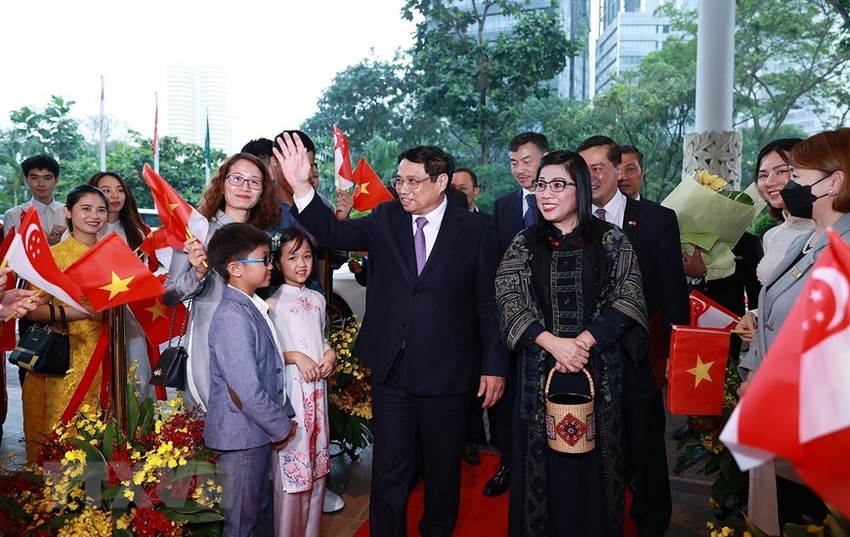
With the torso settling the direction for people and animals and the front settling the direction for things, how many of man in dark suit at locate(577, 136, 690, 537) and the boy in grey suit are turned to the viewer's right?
1

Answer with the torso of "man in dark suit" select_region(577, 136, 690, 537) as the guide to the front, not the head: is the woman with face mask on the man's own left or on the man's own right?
on the man's own left

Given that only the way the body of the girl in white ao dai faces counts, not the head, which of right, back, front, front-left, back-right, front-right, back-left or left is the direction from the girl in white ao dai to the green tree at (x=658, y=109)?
left

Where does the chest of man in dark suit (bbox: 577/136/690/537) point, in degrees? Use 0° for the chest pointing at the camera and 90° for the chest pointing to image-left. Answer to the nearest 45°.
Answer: approximately 45°

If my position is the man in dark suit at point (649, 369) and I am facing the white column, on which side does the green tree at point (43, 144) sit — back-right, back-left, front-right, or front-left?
front-left

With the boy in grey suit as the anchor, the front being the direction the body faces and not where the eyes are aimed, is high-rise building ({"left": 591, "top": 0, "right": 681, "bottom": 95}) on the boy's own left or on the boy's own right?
on the boy's own left

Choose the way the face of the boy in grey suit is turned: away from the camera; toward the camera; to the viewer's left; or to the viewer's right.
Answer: to the viewer's right

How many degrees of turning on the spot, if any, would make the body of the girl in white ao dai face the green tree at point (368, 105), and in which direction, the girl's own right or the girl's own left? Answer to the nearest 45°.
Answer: approximately 135° to the girl's own left

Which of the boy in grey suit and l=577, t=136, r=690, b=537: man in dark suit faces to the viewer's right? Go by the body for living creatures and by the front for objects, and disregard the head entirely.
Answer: the boy in grey suit

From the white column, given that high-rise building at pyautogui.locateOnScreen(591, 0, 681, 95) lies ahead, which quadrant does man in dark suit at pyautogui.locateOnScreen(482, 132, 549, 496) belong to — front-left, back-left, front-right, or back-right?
back-left

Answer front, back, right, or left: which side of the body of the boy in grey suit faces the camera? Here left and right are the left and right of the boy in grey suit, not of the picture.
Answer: right

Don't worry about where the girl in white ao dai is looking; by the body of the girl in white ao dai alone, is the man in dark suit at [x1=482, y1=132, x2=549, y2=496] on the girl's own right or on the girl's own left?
on the girl's own left

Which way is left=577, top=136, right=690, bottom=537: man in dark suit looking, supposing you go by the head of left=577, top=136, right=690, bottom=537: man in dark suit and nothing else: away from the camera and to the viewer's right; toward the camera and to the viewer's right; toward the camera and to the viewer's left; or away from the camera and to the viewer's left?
toward the camera and to the viewer's left

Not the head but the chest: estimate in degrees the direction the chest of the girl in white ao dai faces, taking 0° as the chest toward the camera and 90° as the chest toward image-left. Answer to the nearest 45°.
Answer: approximately 315°

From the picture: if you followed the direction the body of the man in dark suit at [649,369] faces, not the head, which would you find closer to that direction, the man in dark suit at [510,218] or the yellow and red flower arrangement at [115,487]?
the yellow and red flower arrangement

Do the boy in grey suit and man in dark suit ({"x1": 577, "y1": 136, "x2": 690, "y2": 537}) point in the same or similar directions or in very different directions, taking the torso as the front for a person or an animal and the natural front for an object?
very different directions
